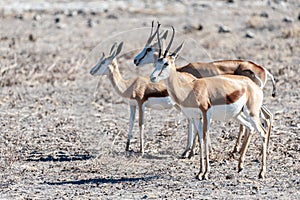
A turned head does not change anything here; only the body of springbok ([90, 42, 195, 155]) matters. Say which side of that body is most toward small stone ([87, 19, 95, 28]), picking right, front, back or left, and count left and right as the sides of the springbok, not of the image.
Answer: right

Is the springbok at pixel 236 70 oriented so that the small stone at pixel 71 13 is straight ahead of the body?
no

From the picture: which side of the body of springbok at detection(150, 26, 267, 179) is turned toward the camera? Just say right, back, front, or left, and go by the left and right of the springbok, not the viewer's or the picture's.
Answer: left

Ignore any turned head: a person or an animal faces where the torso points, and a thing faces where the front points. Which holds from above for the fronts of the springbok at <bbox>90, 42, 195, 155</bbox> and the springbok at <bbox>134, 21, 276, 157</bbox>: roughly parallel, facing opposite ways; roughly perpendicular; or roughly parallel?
roughly parallel

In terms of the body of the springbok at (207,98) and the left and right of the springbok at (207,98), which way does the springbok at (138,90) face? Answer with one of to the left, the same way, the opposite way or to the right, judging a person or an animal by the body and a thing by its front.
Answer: the same way

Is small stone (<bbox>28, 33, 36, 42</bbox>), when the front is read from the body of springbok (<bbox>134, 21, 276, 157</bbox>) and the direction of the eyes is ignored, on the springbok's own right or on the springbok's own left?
on the springbok's own right

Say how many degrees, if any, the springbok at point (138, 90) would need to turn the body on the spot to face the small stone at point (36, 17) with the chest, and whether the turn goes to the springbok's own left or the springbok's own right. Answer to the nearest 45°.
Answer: approximately 90° to the springbok's own right

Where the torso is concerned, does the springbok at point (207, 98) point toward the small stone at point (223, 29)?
no

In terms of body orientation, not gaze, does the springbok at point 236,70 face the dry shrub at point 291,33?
no

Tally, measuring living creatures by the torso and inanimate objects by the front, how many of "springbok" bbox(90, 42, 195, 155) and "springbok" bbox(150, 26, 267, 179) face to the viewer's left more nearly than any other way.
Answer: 2

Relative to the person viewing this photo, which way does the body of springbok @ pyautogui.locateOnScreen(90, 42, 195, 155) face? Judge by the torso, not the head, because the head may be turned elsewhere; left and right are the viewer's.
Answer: facing to the left of the viewer

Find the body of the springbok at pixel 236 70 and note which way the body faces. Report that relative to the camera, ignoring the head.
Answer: to the viewer's left

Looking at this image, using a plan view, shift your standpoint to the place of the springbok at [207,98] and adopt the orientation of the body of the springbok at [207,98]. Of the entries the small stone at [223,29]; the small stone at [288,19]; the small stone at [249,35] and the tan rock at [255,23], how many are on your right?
4

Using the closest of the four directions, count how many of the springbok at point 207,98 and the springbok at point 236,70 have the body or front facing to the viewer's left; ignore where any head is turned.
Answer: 2
